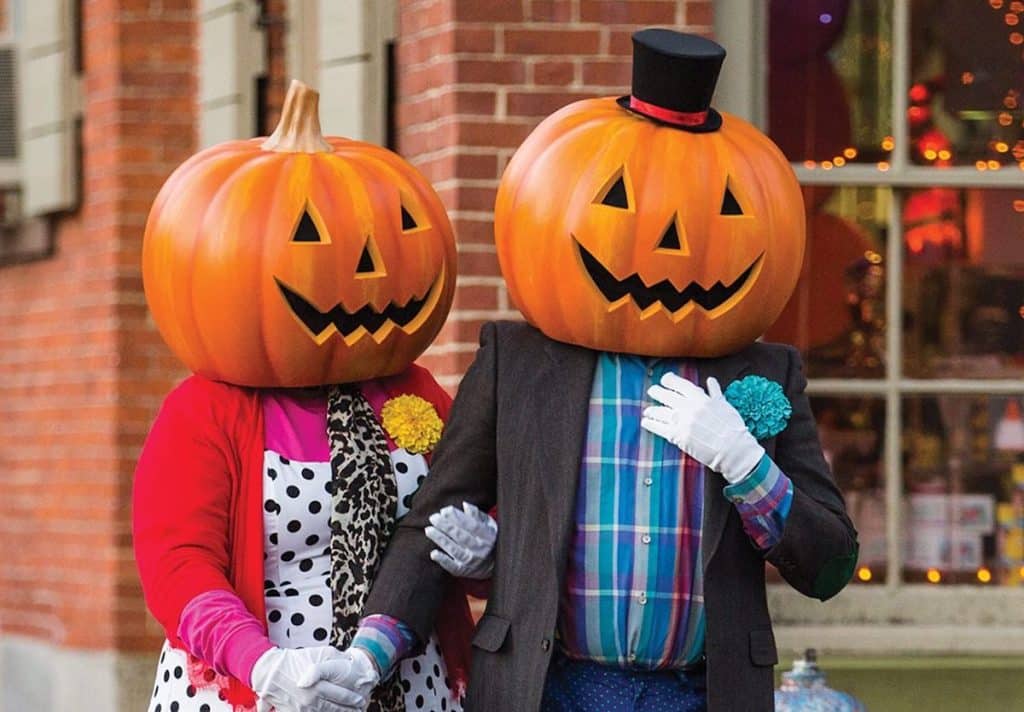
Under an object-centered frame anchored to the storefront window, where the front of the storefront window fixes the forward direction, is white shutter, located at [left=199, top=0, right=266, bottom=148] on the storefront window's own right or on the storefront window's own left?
on the storefront window's own right

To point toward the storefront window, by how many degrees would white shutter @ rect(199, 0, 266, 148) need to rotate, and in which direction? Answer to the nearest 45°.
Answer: approximately 90° to its left

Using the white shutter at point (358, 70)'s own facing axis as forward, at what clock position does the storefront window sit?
The storefront window is roughly at 8 o'clock from the white shutter.

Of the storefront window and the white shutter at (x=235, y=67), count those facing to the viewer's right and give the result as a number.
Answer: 0

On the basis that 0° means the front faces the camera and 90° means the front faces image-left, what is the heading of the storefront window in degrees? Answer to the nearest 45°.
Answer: approximately 0°

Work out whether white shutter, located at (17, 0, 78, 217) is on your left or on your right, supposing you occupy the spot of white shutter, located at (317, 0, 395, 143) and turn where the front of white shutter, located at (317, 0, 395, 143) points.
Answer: on your right

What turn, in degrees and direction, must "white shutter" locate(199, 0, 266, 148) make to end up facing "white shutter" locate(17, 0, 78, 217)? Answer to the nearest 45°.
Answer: approximately 90° to its right

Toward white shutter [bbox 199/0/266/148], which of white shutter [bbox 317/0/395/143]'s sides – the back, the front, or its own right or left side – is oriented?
right
